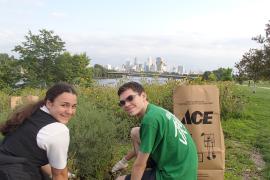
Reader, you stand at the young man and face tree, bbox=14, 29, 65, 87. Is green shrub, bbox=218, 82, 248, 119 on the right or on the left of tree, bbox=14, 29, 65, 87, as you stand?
right

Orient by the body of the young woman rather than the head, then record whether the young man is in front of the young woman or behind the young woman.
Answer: in front

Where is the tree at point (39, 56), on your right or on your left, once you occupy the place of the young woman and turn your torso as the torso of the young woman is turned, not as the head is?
on your left
